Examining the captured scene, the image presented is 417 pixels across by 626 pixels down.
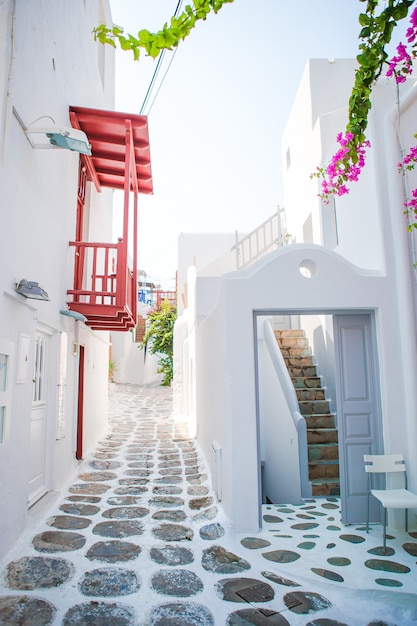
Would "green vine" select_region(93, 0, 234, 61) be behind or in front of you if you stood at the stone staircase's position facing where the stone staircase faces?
in front

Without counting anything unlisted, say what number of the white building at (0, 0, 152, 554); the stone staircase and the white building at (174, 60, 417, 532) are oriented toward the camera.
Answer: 2

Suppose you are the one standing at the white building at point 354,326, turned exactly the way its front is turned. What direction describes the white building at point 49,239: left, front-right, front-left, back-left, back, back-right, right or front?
right

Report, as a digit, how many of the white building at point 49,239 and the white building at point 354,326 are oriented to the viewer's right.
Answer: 1

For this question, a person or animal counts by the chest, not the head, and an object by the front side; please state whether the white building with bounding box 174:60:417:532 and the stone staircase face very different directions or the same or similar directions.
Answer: same or similar directions

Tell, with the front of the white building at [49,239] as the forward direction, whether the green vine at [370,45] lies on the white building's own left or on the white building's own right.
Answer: on the white building's own right

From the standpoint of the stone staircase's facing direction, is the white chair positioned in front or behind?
in front

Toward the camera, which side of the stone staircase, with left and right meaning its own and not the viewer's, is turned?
front

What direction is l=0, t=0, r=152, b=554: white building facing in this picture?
to the viewer's right

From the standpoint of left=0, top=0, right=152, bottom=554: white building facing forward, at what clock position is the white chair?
The white chair is roughly at 1 o'clock from the white building.
